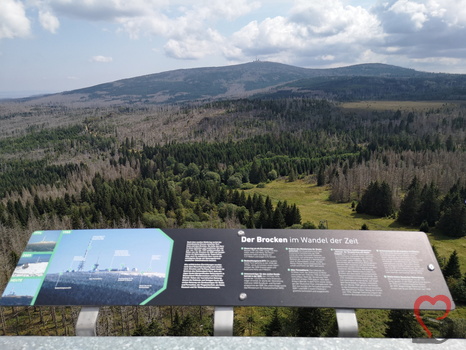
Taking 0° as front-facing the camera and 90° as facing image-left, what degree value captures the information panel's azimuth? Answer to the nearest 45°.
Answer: approximately 0°

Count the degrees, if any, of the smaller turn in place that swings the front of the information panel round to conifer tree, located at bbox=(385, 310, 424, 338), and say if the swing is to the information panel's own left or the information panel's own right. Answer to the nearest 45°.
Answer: approximately 135° to the information panel's own left
